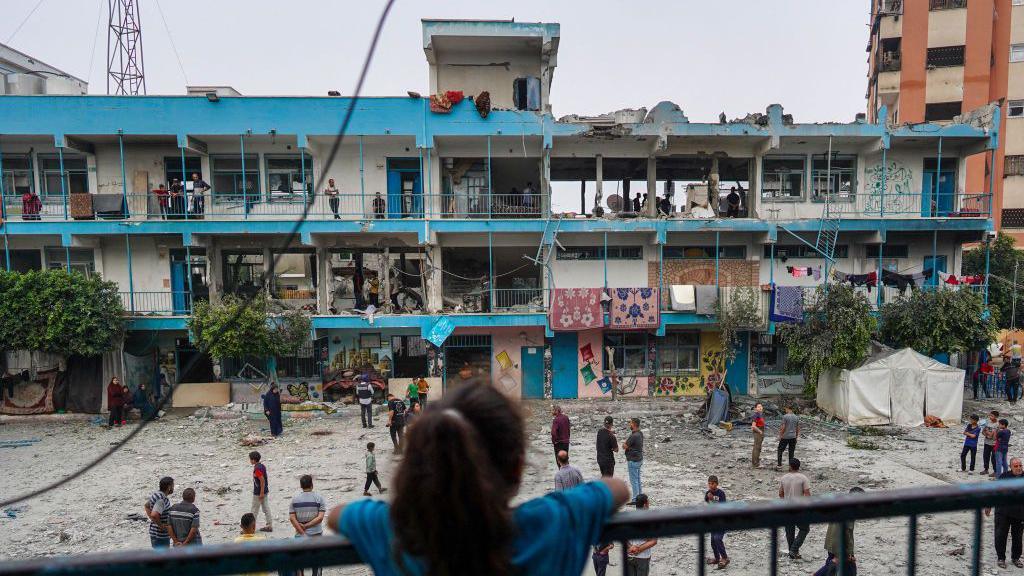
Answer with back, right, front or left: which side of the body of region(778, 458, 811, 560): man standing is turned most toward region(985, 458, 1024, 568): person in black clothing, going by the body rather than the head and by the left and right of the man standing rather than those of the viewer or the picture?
right

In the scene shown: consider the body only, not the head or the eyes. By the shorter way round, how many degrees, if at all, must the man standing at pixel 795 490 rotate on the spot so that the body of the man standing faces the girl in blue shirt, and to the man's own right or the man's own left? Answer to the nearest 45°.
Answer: approximately 180°

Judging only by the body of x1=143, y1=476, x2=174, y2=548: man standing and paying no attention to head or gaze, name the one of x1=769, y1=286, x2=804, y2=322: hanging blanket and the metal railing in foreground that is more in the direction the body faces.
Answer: the hanging blanket

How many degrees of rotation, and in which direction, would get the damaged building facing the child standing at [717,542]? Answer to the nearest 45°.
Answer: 0° — it already faces them

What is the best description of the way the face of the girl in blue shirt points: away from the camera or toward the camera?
away from the camera

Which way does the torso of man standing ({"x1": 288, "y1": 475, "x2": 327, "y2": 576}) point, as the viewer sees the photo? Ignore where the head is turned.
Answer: away from the camera

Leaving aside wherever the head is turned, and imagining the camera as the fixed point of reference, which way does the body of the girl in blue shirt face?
away from the camera

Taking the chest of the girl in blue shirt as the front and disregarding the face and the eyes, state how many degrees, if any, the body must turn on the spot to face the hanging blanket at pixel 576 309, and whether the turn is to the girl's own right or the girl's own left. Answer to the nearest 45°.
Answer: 0° — they already face it
